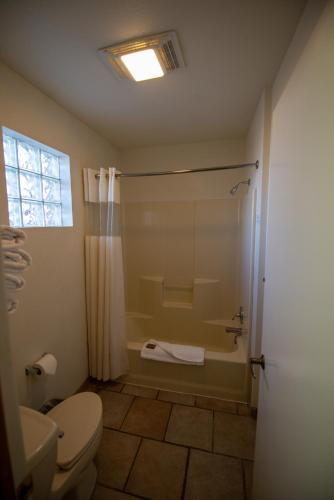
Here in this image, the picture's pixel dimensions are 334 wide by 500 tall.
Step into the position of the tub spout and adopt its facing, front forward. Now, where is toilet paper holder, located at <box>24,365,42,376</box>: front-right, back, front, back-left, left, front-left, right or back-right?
front-left

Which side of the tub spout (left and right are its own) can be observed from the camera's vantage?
left

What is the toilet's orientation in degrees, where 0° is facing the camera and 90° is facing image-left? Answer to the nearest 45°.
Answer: approximately 225°

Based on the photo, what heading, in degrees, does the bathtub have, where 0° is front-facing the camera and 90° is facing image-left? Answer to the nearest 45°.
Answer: approximately 0°
